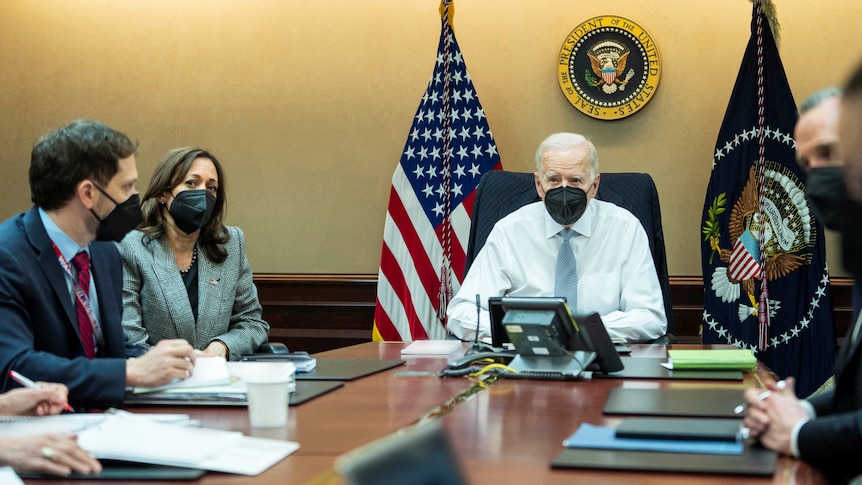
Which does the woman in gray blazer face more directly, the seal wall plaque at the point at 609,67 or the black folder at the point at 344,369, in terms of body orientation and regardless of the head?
the black folder

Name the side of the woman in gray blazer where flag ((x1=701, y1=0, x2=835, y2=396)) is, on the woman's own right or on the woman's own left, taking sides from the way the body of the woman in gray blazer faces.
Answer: on the woman's own left

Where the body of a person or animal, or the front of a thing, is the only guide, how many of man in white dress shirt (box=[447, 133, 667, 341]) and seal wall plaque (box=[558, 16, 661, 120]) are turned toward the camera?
2

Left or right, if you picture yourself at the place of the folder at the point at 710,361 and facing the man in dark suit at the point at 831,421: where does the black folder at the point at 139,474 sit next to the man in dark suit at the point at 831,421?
right

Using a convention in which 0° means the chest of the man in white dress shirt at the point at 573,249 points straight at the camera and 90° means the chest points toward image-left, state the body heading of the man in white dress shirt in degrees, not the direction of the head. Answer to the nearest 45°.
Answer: approximately 0°

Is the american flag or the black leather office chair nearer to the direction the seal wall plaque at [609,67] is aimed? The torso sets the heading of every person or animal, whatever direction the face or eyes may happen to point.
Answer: the black leather office chair

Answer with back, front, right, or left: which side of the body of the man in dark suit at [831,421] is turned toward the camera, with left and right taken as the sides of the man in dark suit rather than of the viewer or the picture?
left

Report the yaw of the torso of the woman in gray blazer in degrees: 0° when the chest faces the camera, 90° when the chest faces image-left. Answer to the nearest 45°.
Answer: approximately 315°

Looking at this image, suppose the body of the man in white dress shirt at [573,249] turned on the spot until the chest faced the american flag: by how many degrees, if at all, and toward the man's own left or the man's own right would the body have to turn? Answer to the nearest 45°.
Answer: approximately 135° to the man's own right
